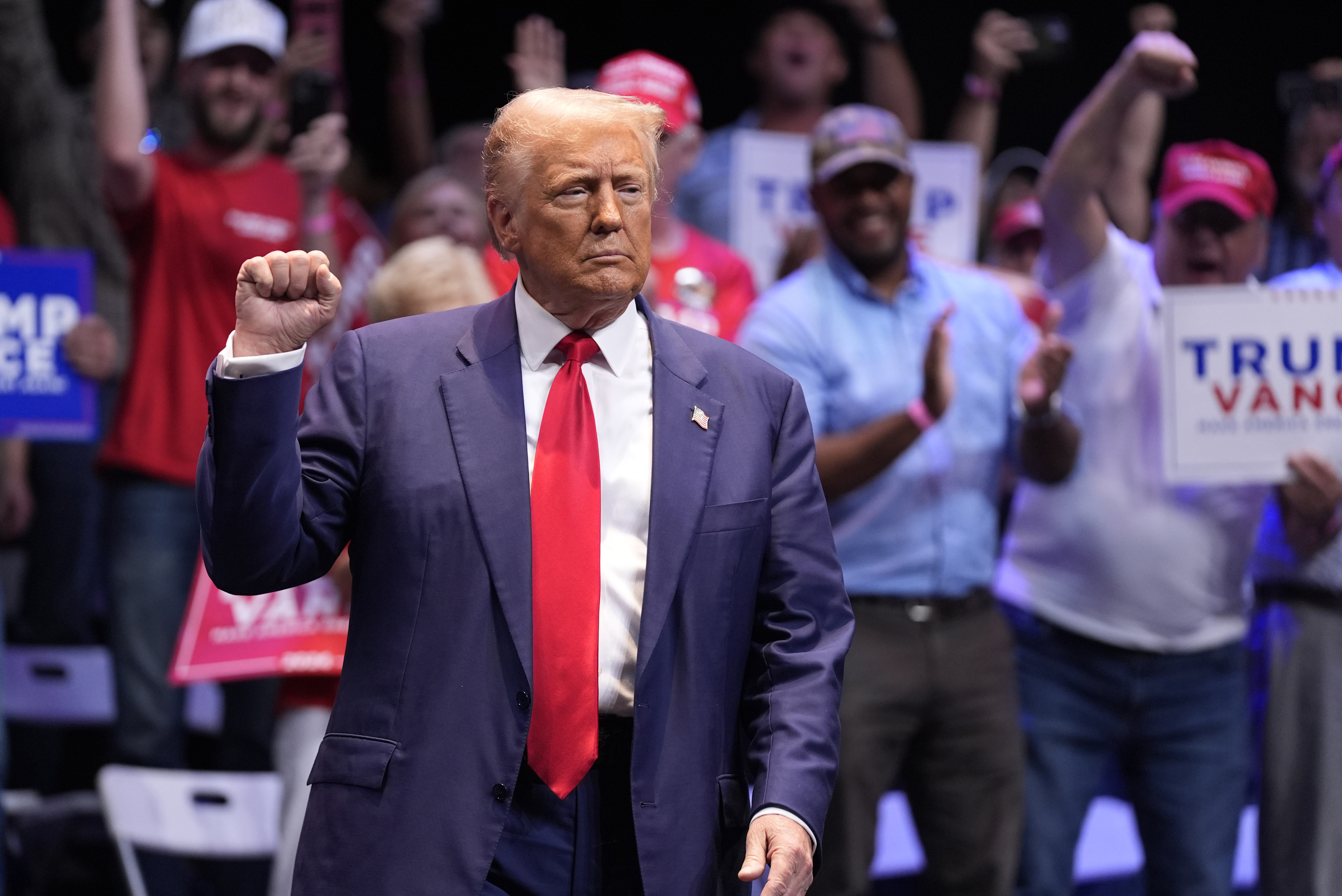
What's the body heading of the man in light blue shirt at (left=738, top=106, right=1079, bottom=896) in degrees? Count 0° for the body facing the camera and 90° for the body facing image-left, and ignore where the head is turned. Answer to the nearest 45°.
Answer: approximately 0°

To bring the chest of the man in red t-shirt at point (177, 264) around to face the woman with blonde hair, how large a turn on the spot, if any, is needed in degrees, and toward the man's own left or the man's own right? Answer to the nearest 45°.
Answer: approximately 45° to the man's own left

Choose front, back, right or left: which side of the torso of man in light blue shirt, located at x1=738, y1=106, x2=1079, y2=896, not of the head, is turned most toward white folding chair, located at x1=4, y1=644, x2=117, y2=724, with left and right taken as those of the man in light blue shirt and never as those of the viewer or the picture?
right

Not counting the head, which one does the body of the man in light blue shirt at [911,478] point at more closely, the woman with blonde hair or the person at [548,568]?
the person

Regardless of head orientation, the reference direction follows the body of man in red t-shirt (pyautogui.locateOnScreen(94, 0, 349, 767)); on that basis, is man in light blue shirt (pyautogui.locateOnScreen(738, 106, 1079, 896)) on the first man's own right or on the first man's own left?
on the first man's own left

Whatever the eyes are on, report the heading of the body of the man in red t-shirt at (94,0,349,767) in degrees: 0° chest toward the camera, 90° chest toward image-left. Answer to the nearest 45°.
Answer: approximately 0°

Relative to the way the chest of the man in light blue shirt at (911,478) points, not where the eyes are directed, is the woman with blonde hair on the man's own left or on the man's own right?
on the man's own right

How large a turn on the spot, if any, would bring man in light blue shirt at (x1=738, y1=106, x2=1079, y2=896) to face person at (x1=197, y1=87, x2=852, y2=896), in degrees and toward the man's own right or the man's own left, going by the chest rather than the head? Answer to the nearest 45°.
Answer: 0° — they already face them
